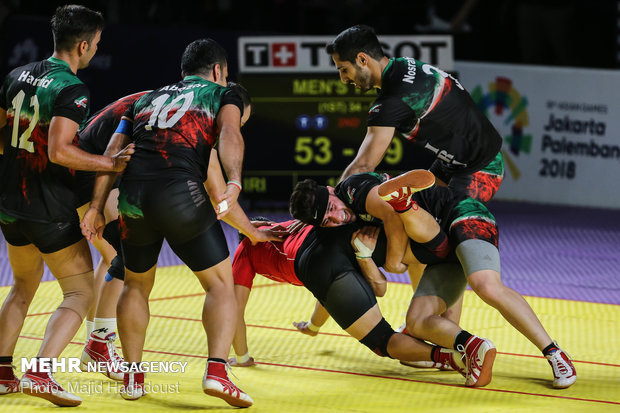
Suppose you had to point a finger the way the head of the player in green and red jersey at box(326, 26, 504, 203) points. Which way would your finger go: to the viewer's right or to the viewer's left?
to the viewer's left

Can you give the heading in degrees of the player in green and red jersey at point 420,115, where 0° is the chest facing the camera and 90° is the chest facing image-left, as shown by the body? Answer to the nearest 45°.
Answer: approximately 90°

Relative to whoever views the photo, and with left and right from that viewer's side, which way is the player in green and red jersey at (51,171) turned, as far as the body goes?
facing away from the viewer and to the right of the viewer

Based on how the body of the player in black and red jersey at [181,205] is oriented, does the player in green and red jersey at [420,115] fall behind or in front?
in front

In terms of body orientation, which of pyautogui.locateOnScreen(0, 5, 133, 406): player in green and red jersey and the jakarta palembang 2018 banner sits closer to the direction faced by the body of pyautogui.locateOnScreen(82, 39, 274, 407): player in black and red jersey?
the jakarta palembang 2018 banner

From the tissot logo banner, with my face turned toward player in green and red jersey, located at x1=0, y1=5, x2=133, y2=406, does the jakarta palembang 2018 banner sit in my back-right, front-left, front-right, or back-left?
back-left

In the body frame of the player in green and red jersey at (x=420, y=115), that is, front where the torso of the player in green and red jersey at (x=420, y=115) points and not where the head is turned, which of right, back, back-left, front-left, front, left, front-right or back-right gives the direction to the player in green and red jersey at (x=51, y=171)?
front-left

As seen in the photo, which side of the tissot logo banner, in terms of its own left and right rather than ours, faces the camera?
front

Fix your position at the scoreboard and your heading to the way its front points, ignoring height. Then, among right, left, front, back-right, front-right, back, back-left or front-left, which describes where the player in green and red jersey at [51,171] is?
front

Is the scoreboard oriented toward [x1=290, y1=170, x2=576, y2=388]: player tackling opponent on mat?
yes

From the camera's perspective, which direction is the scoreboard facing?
toward the camera

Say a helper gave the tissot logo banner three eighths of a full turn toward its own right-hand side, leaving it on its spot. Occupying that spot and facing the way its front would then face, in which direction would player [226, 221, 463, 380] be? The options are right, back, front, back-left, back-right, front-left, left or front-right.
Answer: back-left

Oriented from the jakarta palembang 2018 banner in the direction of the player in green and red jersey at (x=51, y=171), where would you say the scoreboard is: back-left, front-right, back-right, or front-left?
front-right

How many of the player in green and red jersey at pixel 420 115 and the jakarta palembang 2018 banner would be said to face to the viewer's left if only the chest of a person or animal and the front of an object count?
1

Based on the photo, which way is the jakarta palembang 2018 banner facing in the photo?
toward the camera
